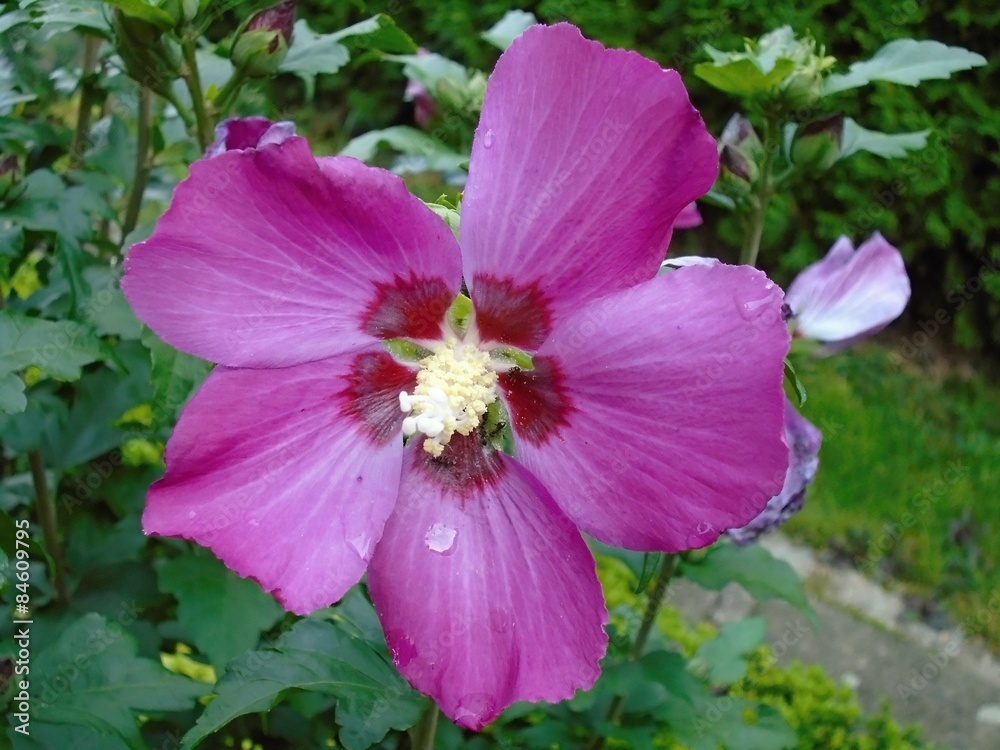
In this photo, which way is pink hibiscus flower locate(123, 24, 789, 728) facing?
toward the camera

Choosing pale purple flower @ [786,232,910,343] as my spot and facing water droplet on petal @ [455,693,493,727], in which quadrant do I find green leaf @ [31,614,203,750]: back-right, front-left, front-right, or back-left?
front-right

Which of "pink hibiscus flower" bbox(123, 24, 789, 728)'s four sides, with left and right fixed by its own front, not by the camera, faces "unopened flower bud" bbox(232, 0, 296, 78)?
back

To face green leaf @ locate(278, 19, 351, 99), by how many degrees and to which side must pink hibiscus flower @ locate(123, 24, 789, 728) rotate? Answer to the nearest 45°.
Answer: approximately 180°

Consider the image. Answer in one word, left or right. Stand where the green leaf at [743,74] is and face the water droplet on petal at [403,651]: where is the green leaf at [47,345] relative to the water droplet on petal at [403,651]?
right

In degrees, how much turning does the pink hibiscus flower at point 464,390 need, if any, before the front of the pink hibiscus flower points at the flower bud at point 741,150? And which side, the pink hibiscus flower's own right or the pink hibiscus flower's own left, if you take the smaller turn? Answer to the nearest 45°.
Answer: approximately 135° to the pink hibiscus flower's own left

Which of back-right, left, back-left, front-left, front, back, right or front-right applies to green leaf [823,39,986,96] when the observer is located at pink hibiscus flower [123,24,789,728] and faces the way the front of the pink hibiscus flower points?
back-left
